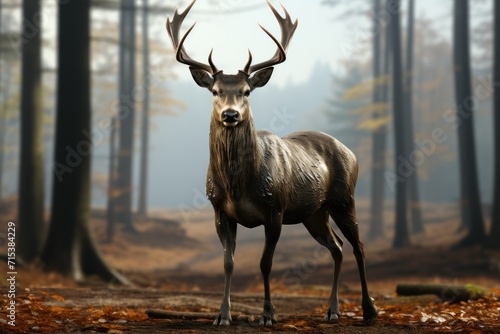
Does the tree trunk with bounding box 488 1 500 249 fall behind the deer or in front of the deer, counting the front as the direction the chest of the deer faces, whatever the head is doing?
behind

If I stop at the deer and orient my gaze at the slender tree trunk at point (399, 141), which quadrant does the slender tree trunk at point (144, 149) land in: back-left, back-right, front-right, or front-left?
front-left

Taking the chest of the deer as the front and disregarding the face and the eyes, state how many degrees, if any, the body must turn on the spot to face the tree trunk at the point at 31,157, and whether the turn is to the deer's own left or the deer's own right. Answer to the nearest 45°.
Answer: approximately 90° to the deer's own right

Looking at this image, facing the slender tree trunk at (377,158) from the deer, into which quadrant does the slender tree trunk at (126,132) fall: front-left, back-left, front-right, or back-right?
front-left

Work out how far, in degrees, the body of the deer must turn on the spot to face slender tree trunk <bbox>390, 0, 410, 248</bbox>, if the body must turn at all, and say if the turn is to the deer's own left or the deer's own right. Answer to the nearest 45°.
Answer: approximately 135° to the deer's own right

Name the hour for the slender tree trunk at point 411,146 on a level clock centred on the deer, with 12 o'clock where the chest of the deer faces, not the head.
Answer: The slender tree trunk is roughly at 5 o'clock from the deer.

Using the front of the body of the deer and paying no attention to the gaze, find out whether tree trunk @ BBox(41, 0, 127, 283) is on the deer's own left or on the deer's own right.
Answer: on the deer's own right

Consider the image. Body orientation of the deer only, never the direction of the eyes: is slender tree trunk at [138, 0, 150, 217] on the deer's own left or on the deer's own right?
on the deer's own right

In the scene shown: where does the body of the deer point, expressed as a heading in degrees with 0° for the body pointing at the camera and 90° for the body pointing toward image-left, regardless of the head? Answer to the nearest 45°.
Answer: approximately 45°

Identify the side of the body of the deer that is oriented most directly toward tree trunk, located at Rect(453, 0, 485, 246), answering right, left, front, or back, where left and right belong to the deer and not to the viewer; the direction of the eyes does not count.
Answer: back

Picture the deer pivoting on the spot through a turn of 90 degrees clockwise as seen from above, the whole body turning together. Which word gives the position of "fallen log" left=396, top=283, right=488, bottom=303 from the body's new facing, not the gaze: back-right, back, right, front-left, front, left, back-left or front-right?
right

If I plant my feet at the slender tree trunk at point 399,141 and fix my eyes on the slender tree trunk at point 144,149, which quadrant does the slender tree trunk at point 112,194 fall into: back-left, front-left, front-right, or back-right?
front-left
